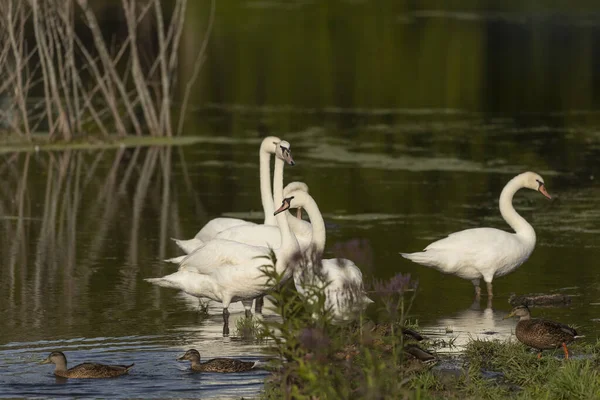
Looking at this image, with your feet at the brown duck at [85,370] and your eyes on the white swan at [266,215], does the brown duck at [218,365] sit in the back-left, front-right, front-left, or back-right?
front-right

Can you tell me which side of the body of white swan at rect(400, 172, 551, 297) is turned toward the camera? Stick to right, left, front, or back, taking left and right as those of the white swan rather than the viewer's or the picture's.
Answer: right

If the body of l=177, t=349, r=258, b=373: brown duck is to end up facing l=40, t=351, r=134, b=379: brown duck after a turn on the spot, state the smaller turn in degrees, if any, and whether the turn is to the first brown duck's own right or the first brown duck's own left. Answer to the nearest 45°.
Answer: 0° — it already faces it

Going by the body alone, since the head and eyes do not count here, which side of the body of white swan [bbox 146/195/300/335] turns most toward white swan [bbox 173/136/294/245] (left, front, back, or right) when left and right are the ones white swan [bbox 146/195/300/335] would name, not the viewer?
left

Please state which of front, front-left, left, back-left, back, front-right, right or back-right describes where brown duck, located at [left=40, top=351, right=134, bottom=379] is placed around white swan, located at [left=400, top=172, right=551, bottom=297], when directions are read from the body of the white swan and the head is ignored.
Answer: back-right

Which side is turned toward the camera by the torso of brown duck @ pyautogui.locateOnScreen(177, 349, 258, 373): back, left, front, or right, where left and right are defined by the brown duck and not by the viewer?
left

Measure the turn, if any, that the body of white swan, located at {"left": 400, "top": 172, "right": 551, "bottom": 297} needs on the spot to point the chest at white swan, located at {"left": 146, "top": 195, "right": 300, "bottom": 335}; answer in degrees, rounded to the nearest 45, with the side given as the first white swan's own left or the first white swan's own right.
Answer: approximately 135° to the first white swan's own right

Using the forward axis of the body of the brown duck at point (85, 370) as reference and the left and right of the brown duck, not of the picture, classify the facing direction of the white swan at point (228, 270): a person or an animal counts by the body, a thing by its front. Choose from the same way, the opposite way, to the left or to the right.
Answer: the opposite way

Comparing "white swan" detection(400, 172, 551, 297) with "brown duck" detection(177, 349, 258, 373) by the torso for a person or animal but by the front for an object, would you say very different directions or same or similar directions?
very different directions

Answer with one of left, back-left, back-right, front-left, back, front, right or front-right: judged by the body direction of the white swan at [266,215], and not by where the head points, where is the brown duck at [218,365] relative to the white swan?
right

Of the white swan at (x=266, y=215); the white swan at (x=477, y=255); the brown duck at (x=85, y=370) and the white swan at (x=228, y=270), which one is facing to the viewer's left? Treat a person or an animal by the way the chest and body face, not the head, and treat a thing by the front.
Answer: the brown duck

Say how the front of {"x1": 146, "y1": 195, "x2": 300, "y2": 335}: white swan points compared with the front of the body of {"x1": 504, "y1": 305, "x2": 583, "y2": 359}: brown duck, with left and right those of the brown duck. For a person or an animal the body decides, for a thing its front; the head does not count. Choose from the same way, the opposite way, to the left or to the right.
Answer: the opposite way

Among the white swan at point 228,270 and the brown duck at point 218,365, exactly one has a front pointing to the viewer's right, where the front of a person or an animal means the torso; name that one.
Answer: the white swan

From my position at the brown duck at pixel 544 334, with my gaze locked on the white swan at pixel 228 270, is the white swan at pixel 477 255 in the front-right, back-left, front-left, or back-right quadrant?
front-right

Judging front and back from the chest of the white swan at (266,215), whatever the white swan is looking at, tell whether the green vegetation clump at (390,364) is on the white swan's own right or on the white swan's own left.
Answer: on the white swan's own right

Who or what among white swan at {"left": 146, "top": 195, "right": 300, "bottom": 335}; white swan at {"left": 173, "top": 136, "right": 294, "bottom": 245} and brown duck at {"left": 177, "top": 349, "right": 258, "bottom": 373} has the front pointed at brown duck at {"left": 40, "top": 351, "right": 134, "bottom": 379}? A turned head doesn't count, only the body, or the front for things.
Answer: brown duck at {"left": 177, "top": 349, "right": 258, "bottom": 373}

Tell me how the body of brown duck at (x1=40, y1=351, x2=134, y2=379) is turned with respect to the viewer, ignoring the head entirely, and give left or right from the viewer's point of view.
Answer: facing to the left of the viewer

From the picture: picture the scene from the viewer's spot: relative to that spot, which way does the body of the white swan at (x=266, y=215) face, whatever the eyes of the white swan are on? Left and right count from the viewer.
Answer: facing to the right of the viewer
